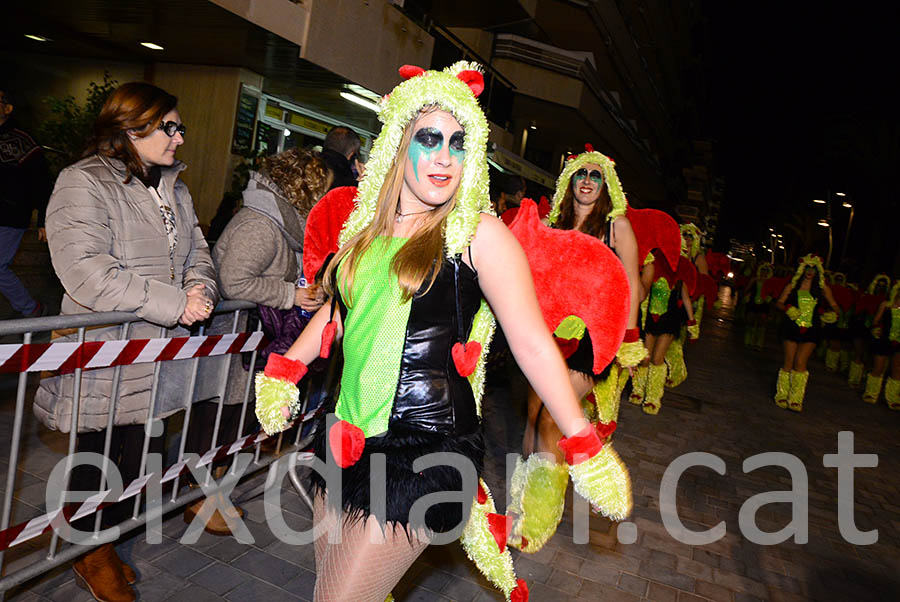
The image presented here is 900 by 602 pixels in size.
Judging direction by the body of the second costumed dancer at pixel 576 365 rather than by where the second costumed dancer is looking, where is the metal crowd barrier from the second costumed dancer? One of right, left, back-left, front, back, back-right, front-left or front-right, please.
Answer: front-right

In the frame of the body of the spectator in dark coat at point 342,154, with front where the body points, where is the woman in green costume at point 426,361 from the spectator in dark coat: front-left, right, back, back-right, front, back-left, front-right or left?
back-right

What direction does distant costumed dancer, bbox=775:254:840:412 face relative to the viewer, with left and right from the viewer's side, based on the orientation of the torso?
facing the viewer

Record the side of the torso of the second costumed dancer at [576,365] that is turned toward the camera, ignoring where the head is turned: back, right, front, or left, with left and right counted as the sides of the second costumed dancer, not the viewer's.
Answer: front

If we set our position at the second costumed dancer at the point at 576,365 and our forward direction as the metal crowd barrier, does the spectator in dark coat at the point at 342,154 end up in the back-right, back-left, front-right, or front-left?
front-right

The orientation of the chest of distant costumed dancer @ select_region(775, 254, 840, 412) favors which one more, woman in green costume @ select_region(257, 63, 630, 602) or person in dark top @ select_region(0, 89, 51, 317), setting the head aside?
the woman in green costume

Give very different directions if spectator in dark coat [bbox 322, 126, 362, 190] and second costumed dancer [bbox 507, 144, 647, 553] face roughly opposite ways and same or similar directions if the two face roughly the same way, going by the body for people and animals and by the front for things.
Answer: very different directions

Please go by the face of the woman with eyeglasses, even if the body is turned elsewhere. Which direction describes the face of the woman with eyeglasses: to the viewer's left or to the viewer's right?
to the viewer's right

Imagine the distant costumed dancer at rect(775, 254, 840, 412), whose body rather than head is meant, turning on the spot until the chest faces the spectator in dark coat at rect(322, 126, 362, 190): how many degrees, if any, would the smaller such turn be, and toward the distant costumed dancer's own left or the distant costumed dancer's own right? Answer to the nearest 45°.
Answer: approximately 45° to the distant costumed dancer's own right

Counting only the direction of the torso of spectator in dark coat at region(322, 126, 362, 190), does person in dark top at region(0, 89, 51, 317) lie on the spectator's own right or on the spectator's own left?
on the spectator's own left

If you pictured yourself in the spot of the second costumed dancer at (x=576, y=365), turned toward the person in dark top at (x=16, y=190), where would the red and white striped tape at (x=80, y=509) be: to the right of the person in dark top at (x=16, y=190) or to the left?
left

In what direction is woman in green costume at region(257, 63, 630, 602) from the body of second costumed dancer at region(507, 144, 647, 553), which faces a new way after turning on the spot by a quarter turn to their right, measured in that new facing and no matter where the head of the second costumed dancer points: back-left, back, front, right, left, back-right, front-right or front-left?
left

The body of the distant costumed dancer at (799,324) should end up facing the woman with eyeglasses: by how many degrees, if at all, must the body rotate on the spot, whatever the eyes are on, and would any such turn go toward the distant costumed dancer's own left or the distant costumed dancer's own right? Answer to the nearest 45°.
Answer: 0° — they already face them

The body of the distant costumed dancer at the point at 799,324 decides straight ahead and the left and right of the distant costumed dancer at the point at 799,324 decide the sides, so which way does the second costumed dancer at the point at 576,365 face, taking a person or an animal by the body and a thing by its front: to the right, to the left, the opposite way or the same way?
the same way

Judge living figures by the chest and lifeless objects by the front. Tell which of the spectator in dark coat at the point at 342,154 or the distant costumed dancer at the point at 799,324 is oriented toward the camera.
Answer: the distant costumed dancer

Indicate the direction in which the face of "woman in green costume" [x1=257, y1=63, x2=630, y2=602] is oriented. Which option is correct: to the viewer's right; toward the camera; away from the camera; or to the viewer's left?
toward the camera

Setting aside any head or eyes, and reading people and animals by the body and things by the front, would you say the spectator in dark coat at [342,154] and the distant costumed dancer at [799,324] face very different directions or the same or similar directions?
very different directions

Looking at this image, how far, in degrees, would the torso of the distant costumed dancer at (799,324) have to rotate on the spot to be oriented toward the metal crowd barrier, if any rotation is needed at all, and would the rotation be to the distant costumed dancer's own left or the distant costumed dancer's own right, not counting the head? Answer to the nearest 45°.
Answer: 0° — they already face it

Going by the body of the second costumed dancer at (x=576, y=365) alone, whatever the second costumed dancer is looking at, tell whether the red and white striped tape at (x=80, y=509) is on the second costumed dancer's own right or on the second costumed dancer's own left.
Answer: on the second costumed dancer's own right

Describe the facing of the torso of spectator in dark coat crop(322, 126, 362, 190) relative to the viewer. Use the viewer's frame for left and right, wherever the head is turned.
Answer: facing away from the viewer and to the right of the viewer

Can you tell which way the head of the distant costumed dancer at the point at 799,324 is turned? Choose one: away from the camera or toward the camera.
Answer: toward the camera

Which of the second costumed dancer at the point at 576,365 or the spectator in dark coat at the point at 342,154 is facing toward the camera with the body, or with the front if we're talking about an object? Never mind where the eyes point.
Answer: the second costumed dancer
